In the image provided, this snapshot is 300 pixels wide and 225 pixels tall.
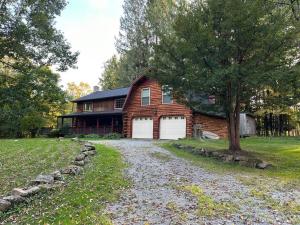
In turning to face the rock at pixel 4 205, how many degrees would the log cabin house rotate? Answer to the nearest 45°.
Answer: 0° — it already faces it

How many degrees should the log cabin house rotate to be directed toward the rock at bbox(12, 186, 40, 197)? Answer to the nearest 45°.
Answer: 0° — it already faces it

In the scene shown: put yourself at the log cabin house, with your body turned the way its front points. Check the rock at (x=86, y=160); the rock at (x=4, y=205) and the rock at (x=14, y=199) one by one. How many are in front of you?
3

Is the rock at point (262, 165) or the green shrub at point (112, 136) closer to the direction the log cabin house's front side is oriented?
the rock

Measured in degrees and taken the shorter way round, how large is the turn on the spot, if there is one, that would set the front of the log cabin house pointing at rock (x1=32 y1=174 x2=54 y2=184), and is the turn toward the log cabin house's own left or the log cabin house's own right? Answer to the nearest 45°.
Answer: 0° — it already faces it

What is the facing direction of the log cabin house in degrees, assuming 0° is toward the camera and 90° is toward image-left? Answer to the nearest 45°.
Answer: approximately 0°

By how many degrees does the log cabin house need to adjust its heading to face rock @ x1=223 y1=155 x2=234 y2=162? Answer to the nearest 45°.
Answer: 0° — it already faces it
